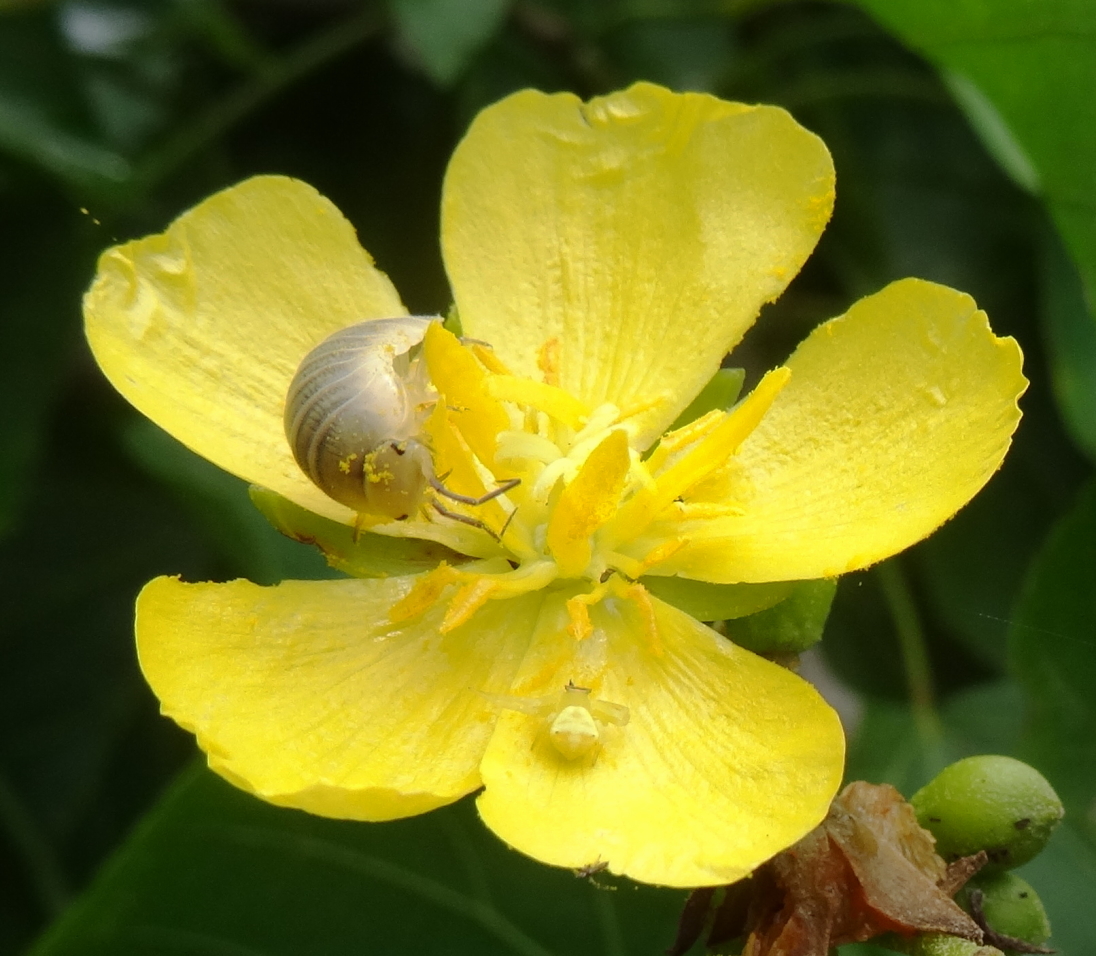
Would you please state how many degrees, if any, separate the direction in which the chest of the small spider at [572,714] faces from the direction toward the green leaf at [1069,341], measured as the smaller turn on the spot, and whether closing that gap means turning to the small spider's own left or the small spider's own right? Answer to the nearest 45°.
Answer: approximately 45° to the small spider's own right

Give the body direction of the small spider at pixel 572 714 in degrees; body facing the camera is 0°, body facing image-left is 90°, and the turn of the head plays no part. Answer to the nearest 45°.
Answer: approximately 180°

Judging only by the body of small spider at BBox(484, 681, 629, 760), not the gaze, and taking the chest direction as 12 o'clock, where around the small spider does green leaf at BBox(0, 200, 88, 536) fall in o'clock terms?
The green leaf is roughly at 11 o'clock from the small spider.

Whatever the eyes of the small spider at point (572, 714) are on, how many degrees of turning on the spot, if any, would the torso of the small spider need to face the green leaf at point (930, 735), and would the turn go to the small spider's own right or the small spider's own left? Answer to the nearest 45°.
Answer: approximately 45° to the small spider's own right
